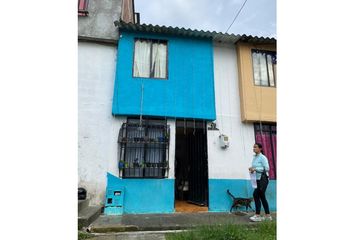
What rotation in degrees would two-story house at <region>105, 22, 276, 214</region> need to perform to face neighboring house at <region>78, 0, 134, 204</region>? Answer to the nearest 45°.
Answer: approximately 90° to its right

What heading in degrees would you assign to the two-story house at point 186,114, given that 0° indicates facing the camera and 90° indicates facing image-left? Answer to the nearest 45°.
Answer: approximately 0°

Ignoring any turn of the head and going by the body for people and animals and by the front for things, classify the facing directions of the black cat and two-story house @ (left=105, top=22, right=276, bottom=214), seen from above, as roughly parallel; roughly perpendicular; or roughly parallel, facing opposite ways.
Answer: roughly perpendicular
